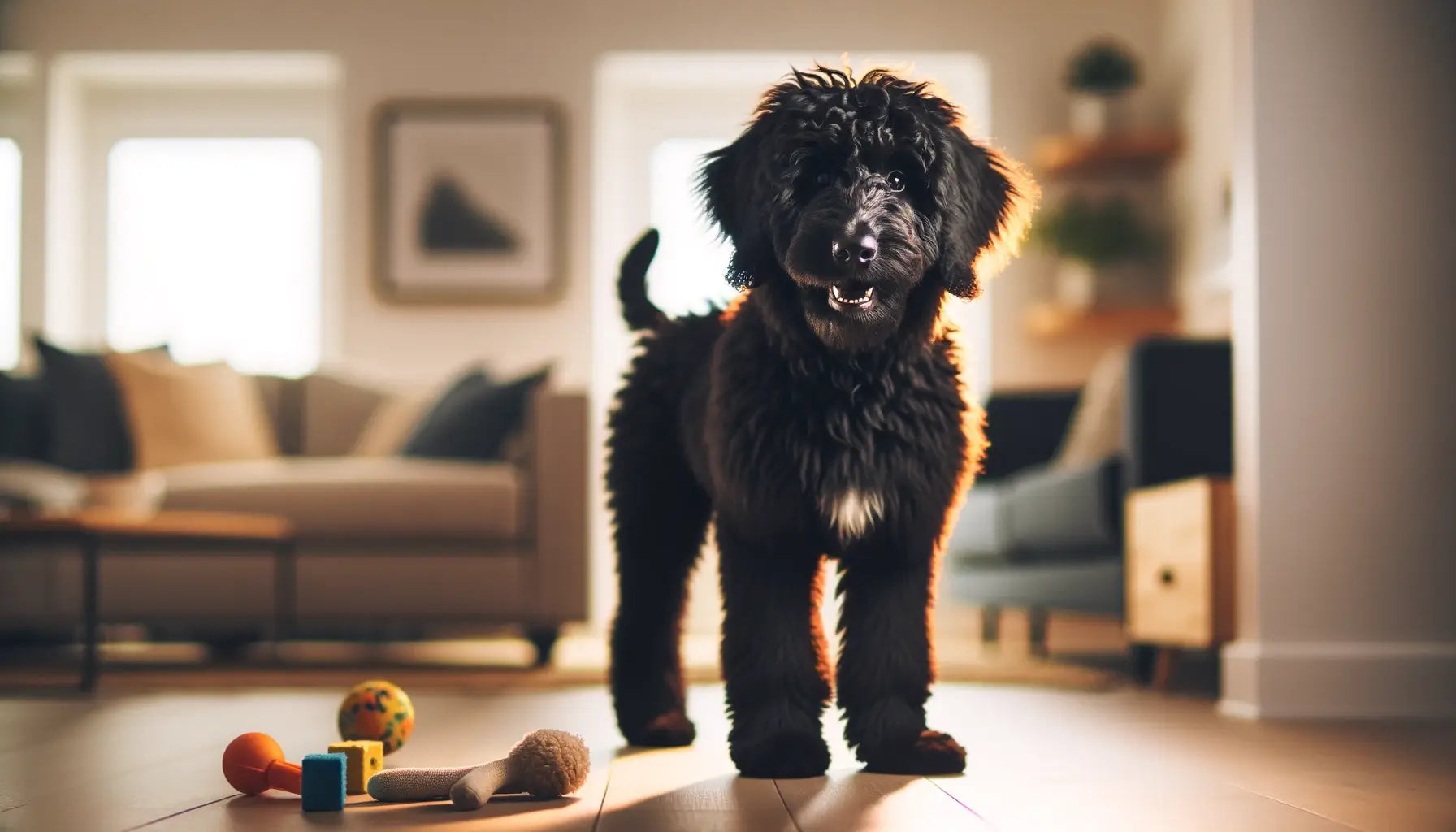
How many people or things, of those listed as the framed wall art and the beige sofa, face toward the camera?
2

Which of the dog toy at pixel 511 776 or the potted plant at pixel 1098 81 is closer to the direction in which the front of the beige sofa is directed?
the dog toy

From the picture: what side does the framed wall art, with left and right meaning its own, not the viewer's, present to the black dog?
front

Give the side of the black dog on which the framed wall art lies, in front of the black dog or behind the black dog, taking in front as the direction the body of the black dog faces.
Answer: behind

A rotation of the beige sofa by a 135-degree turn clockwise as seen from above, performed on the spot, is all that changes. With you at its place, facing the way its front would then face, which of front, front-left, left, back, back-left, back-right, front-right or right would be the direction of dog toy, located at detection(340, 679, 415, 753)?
back-left

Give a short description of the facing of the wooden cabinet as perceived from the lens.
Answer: facing the viewer and to the left of the viewer

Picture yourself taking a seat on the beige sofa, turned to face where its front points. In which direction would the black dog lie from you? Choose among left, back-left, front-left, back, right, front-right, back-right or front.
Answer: front

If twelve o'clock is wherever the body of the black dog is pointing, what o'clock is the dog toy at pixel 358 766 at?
The dog toy is roughly at 4 o'clock from the black dog.

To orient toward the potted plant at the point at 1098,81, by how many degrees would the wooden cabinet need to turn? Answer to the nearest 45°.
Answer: approximately 135° to its right

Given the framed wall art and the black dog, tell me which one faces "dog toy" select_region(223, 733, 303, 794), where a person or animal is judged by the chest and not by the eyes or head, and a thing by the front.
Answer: the framed wall art

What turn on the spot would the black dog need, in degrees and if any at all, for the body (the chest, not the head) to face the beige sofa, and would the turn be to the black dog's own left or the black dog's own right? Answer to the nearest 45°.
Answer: approximately 180°

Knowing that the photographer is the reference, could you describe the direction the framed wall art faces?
facing the viewer

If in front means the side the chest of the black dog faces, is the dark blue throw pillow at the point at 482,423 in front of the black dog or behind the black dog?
behind

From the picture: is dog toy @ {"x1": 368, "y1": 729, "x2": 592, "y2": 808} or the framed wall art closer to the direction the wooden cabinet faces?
the dog toy
